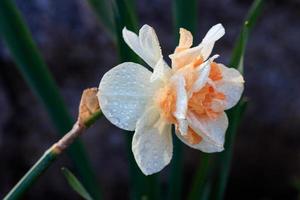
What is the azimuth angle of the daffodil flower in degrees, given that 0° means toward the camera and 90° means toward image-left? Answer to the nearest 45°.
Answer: approximately 315°
